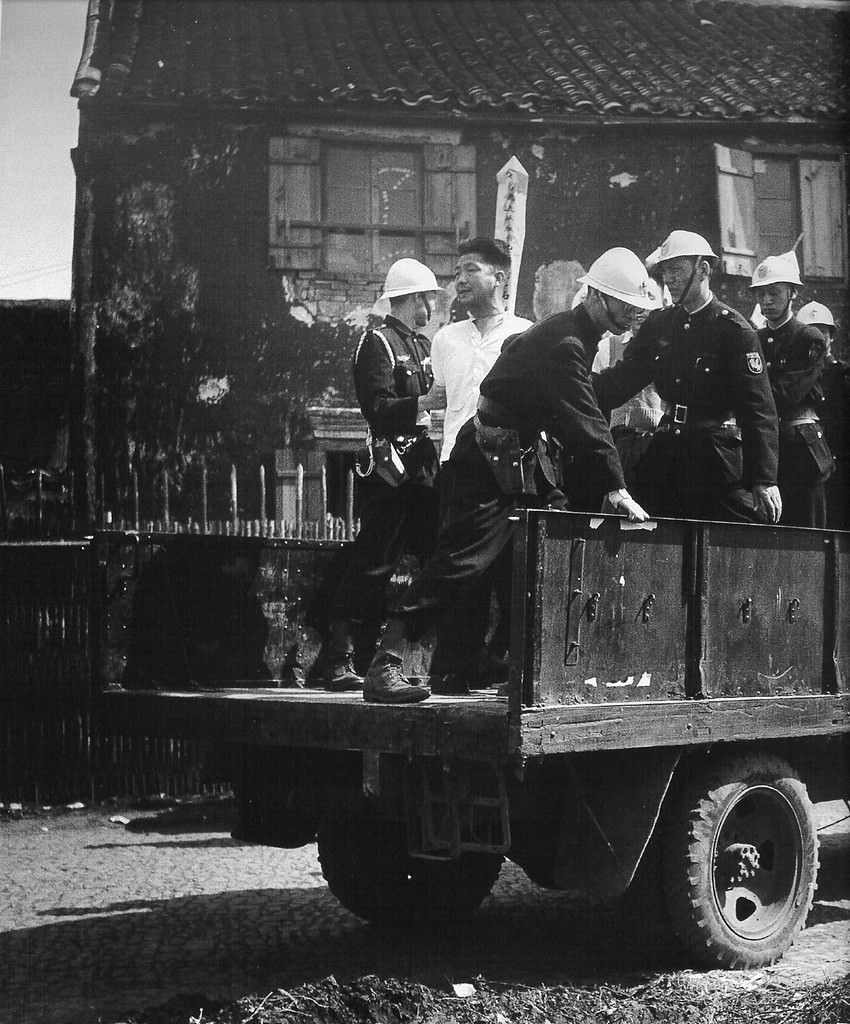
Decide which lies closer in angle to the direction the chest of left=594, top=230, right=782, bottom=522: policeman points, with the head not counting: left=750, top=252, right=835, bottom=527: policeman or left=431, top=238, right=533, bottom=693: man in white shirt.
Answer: the man in white shirt

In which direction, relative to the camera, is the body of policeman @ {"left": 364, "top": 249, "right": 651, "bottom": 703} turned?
to the viewer's right

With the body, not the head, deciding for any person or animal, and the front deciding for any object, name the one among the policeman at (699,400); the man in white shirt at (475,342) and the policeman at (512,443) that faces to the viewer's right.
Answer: the policeman at (512,443)

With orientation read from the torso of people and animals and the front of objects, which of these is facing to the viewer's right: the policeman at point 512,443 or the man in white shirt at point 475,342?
the policeman

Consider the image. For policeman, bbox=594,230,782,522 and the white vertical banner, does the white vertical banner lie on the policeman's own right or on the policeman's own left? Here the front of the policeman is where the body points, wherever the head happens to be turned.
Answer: on the policeman's own right

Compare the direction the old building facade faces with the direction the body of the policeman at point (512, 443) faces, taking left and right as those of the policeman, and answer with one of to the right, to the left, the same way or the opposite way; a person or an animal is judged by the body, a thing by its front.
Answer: to the right

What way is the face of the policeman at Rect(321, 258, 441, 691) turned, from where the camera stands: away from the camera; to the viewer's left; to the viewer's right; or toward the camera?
to the viewer's right

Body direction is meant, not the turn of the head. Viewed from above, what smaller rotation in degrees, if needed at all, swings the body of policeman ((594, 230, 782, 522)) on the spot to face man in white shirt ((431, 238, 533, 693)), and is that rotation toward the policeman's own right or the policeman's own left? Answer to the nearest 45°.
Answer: approximately 45° to the policeman's own right

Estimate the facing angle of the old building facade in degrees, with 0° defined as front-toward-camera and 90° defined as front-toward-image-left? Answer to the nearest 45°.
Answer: approximately 0°

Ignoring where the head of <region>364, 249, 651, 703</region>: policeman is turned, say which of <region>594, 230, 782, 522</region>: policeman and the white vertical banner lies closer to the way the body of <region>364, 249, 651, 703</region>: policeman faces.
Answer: the policeman

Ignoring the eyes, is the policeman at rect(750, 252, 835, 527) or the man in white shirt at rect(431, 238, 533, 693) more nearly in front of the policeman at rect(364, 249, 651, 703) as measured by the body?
the policeman
